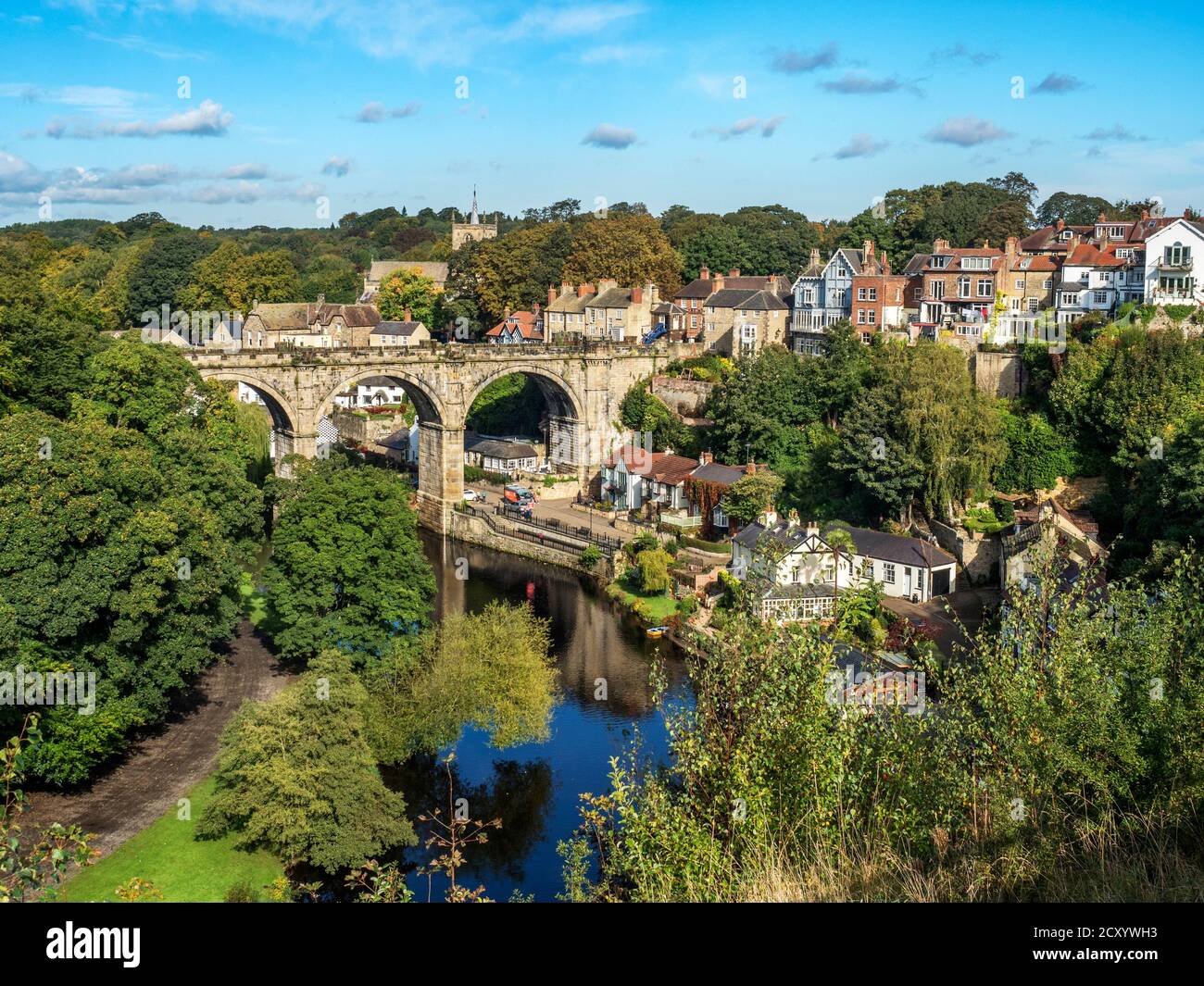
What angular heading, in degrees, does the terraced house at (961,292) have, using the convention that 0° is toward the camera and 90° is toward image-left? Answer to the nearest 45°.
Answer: approximately 0°

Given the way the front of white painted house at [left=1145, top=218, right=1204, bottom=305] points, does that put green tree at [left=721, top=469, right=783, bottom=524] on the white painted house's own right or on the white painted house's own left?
on the white painted house's own right

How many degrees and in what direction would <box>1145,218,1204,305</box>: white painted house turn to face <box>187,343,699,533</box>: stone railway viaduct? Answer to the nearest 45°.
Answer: approximately 90° to its right
